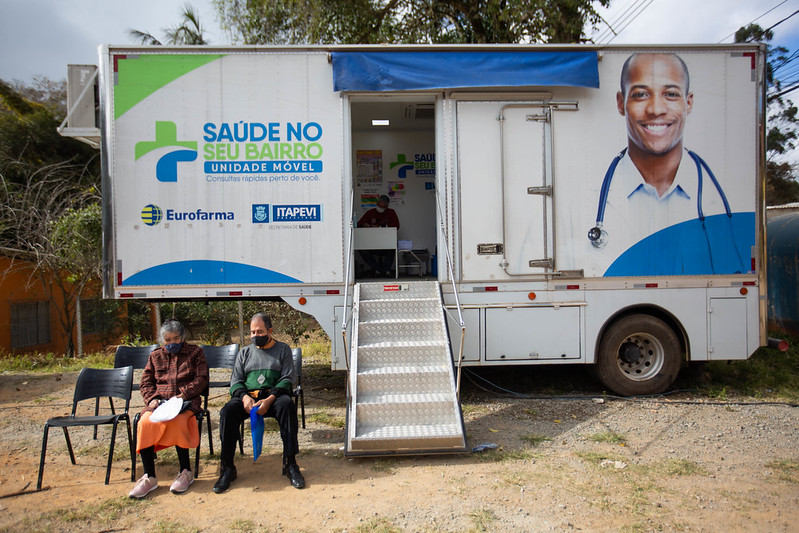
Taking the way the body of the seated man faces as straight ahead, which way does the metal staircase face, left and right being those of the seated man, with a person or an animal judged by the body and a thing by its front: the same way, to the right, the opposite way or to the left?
the same way

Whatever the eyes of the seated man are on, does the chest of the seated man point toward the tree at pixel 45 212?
no

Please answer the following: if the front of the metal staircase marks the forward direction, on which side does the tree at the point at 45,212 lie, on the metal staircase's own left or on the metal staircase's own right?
on the metal staircase's own right

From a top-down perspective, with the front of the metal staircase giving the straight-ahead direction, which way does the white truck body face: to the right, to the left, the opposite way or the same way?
to the right

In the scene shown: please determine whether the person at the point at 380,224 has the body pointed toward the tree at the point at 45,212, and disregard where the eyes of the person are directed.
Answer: no

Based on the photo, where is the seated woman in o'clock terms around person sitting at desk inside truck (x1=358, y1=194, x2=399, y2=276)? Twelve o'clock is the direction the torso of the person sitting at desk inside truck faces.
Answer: The seated woman is roughly at 1 o'clock from the person sitting at desk inside truck.

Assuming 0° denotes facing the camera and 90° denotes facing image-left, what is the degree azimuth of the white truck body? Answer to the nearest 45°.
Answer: approximately 90°

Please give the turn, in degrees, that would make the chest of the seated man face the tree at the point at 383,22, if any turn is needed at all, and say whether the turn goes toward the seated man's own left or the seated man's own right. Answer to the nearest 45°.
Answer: approximately 180°

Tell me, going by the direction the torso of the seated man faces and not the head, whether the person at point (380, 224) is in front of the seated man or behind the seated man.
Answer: behind

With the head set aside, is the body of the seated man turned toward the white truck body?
no

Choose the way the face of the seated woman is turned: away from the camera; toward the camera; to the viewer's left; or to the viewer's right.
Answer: toward the camera

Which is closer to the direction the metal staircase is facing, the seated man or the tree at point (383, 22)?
the seated man

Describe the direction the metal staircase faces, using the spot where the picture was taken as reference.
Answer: facing the viewer

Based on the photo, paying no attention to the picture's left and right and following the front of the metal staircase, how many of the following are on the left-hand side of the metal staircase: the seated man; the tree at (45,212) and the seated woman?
0

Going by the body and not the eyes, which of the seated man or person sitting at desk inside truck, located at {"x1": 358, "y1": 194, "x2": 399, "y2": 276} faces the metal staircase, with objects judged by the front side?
the person sitting at desk inside truck

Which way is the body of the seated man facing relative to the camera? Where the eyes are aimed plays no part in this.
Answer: toward the camera

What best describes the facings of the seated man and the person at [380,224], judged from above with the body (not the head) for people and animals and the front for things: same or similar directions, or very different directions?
same or similar directions
